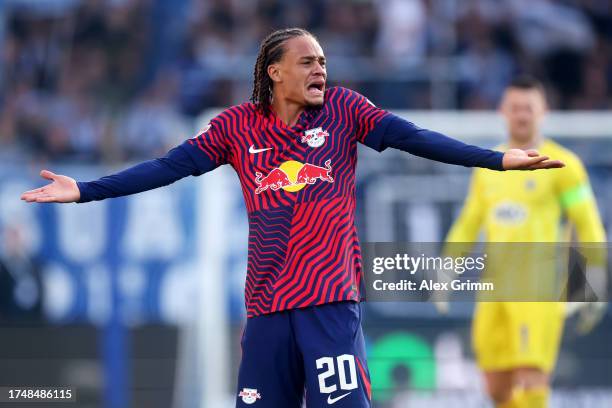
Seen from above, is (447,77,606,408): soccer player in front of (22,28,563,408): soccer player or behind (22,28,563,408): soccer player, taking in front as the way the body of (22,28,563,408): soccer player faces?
behind
